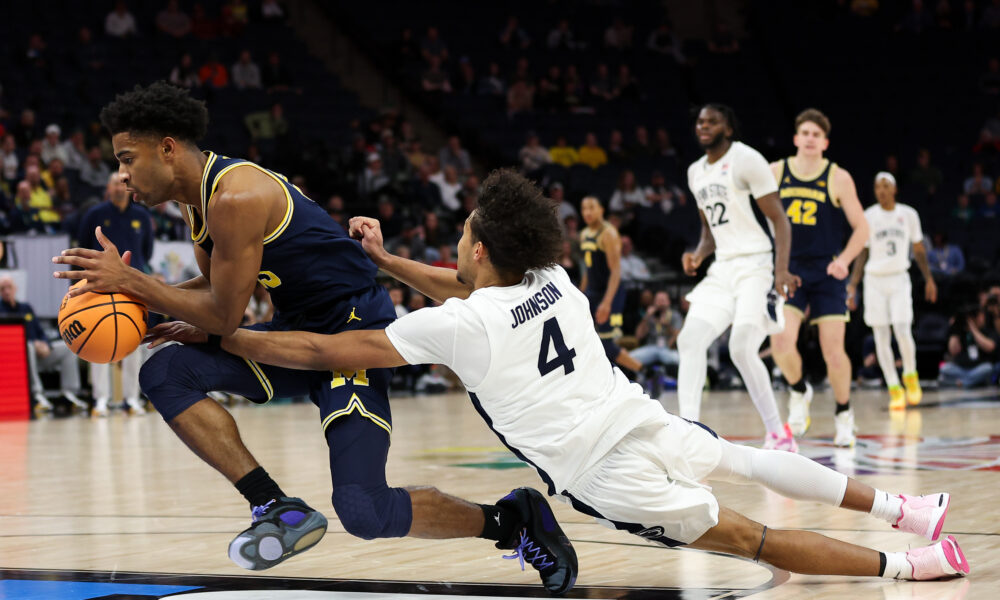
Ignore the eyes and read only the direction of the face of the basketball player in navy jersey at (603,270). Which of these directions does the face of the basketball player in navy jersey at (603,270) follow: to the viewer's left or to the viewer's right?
to the viewer's left

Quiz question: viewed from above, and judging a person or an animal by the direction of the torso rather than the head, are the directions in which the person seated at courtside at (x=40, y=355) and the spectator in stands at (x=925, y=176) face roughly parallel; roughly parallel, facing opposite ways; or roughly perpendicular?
roughly perpendicular

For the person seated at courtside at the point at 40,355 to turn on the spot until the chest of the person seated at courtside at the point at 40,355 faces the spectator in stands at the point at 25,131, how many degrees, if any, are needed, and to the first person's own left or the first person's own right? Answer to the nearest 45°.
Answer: approximately 135° to the first person's own left

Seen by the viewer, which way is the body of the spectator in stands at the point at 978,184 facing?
toward the camera

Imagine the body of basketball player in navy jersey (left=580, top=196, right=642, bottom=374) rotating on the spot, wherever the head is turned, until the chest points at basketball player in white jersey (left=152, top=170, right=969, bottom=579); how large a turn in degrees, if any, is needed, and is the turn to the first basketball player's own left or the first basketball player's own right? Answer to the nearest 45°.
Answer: approximately 45° to the first basketball player's own left

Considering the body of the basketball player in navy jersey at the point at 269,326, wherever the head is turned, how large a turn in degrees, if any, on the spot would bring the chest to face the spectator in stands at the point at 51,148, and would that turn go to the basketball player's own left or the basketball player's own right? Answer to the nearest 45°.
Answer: approximately 90° to the basketball player's own right

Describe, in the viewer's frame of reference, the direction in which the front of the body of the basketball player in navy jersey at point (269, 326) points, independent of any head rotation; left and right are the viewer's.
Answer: facing to the left of the viewer

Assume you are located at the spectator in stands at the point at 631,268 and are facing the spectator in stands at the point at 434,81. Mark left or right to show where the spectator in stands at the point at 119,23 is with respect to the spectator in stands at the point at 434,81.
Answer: left

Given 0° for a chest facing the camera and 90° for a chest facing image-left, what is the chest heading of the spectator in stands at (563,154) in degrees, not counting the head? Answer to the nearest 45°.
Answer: approximately 0°

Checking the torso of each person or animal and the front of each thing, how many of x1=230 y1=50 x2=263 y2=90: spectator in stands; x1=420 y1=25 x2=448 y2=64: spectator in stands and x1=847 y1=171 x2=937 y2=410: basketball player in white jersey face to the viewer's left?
0

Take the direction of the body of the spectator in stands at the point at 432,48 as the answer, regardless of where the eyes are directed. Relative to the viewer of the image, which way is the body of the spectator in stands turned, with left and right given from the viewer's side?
facing the viewer

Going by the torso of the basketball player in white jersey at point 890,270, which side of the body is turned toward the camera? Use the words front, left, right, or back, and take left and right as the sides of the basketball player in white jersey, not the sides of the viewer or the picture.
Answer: front

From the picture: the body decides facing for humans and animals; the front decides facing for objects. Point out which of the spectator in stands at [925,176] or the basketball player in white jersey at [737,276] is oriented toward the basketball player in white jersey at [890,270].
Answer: the spectator in stands
